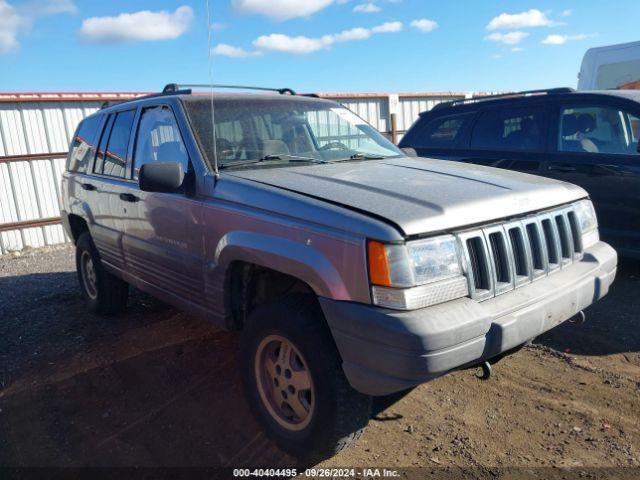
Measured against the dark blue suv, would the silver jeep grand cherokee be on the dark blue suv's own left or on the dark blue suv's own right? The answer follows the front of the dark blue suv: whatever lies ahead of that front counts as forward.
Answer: on the dark blue suv's own right

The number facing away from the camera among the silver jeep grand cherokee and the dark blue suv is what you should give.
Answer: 0

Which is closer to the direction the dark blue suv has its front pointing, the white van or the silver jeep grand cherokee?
the white van

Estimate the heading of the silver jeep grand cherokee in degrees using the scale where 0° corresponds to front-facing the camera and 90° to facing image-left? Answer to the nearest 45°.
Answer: approximately 315°

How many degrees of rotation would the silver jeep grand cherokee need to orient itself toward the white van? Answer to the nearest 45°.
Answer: approximately 90° to its left

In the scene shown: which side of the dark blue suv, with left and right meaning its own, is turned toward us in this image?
right

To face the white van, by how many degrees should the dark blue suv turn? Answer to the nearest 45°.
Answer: approximately 90° to its left

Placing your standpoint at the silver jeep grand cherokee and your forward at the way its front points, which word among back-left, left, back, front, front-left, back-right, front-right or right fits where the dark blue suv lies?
left
